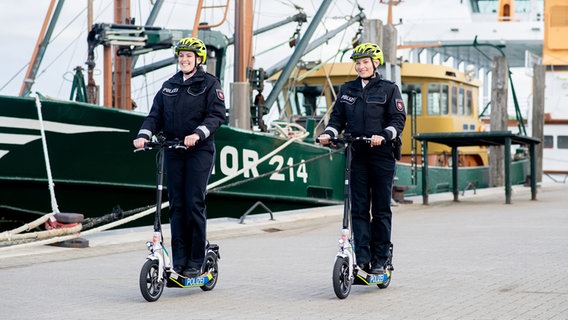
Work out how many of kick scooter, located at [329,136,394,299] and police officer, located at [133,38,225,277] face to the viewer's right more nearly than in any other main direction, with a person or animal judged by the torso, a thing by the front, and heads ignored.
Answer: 0

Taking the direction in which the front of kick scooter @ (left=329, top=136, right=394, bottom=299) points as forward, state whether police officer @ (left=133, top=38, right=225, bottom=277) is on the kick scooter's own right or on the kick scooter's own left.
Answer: on the kick scooter's own right

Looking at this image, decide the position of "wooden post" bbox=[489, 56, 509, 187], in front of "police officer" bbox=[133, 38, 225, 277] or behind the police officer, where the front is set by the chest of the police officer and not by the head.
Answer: behind

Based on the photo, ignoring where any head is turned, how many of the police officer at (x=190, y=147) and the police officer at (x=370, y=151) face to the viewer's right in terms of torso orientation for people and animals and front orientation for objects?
0

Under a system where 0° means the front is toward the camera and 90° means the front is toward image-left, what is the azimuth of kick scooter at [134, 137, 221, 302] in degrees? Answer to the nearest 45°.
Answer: approximately 45°

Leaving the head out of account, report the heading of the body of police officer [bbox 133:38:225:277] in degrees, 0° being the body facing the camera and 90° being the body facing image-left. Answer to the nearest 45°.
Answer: approximately 45°

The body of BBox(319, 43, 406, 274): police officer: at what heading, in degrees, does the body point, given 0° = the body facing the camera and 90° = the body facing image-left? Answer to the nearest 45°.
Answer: approximately 45°

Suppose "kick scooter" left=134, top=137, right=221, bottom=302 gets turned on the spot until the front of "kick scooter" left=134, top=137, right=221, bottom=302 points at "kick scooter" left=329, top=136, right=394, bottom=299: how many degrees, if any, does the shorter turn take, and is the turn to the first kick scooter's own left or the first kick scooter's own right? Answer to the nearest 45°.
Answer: approximately 135° to the first kick scooter's own left
